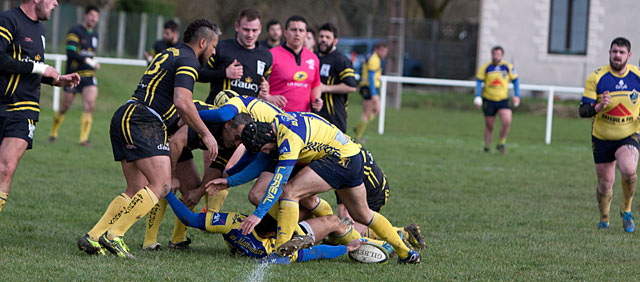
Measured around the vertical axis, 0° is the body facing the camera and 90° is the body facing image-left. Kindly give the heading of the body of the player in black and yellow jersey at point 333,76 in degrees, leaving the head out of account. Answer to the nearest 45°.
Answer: approximately 45°

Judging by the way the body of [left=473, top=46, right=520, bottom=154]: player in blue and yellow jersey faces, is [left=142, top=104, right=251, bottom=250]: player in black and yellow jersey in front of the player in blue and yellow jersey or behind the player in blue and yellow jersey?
in front

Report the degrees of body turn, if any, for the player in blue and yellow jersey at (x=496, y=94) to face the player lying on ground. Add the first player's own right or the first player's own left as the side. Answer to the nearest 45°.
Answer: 0° — they already face them

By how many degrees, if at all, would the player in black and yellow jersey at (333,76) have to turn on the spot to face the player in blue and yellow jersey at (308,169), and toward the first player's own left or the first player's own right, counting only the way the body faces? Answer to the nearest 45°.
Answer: approximately 45° to the first player's own left

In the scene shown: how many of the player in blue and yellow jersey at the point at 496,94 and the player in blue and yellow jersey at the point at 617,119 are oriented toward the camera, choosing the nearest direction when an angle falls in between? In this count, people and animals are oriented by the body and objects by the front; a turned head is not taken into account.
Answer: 2
